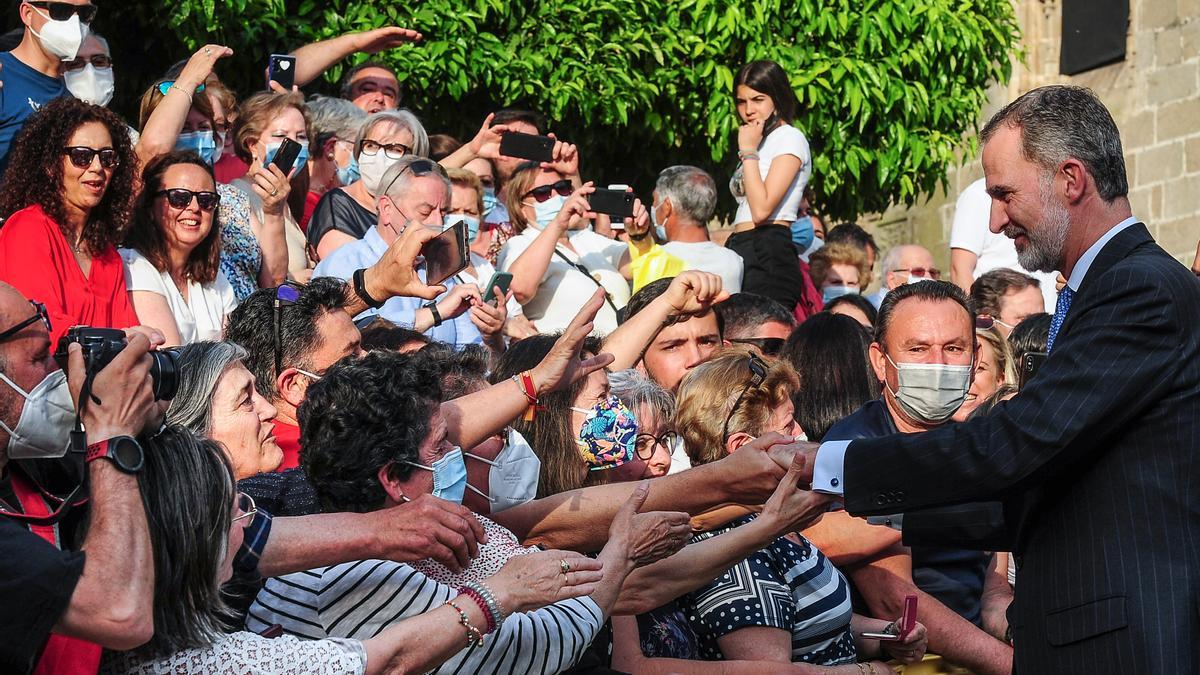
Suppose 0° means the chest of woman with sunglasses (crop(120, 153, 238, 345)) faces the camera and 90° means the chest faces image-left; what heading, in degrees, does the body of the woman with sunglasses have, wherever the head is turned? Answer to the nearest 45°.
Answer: approximately 315°

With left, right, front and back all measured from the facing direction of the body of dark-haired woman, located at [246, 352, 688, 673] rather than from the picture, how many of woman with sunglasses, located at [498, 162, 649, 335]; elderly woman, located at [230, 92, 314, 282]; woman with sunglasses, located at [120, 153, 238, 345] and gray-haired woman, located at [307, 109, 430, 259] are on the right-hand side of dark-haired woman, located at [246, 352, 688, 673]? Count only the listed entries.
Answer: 0

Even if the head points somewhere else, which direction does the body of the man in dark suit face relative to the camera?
to the viewer's left

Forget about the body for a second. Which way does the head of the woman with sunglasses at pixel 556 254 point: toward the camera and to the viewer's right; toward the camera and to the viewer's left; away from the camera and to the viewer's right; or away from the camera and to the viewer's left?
toward the camera and to the viewer's right

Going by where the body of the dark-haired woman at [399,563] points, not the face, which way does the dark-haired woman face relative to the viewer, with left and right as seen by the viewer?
facing to the right of the viewer

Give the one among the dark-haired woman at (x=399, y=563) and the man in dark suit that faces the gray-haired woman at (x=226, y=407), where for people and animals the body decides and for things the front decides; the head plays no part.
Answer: the man in dark suit

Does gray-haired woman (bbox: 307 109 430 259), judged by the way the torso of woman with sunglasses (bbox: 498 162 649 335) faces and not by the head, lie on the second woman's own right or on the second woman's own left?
on the second woman's own right

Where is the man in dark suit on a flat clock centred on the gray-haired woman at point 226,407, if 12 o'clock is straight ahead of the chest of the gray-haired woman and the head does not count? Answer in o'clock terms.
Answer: The man in dark suit is roughly at 1 o'clock from the gray-haired woman.

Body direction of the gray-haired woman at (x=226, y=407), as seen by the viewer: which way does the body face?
to the viewer's right

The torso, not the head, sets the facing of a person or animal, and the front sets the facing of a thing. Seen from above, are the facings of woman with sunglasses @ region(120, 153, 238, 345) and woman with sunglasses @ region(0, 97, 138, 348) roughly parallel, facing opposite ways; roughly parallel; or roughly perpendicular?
roughly parallel

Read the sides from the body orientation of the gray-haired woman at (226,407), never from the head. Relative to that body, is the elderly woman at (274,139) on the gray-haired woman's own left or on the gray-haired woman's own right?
on the gray-haired woman's own left

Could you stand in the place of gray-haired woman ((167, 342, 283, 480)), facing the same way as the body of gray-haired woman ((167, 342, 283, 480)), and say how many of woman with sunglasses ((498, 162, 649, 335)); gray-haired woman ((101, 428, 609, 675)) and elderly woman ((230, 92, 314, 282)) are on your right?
1

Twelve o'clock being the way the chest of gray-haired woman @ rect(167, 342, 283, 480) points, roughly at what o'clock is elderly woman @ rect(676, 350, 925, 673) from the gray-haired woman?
The elderly woman is roughly at 12 o'clock from the gray-haired woman.

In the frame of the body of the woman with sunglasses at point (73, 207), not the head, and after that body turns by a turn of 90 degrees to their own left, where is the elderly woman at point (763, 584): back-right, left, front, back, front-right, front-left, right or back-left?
right

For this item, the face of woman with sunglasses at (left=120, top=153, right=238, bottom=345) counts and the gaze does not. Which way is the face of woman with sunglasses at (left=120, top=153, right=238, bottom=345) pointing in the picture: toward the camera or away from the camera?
toward the camera
